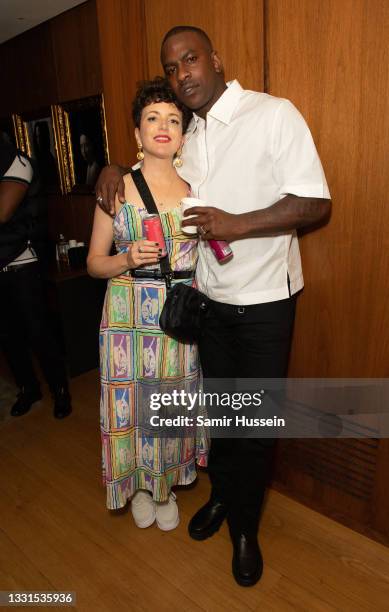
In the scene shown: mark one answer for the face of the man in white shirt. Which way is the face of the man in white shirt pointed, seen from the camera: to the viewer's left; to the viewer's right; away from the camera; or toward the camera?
toward the camera

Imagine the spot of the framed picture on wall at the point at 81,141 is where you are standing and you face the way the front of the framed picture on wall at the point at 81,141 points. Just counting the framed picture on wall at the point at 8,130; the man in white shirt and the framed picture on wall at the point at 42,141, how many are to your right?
2

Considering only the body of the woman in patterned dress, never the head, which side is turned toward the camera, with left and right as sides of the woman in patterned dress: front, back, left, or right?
front

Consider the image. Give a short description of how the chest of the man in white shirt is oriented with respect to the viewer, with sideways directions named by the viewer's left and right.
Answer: facing the viewer and to the left of the viewer

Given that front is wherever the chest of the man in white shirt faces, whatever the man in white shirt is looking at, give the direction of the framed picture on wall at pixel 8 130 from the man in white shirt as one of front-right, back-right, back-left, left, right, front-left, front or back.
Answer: right

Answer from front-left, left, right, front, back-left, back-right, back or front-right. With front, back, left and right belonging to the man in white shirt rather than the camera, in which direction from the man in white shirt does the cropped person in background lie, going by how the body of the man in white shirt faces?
right

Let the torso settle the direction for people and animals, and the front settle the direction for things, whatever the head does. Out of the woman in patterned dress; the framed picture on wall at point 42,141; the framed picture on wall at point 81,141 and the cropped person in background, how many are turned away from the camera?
0

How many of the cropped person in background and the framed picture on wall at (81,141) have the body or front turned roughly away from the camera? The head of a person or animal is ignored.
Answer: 0

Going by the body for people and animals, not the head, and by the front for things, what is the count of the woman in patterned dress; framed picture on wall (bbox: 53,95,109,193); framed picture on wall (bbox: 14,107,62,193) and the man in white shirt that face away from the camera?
0

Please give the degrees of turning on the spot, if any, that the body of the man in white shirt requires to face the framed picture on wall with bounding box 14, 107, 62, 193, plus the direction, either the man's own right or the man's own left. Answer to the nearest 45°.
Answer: approximately 90° to the man's own right
